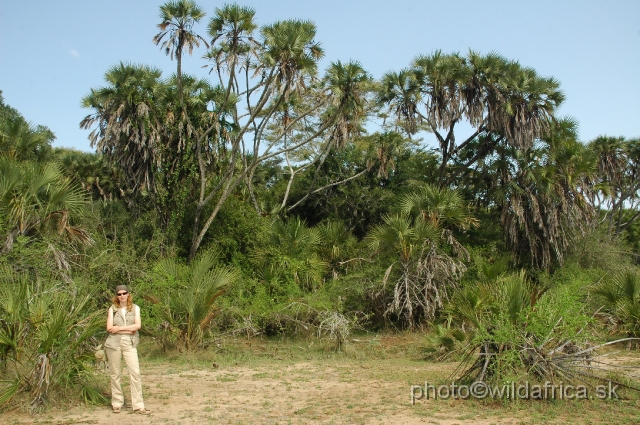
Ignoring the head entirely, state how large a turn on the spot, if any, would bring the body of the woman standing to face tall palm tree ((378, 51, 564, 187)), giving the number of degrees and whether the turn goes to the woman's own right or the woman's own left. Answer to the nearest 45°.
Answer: approximately 135° to the woman's own left

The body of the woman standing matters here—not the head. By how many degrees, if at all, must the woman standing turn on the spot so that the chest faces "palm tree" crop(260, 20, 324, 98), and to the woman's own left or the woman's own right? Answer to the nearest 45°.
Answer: approximately 135° to the woman's own left

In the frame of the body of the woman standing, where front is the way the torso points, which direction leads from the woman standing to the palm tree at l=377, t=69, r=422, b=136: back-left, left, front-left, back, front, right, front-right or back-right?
back-left

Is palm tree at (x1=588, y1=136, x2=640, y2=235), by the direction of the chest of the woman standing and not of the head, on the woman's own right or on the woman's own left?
on the woman's own left

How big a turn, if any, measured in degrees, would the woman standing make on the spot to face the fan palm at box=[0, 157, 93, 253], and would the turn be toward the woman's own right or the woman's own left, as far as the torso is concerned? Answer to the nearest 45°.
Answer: approximately 180°

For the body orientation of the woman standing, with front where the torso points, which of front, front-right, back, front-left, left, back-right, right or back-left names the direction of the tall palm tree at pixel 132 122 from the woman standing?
back

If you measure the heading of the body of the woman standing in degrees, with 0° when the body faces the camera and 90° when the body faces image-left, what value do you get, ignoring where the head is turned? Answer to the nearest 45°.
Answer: approximately 0°
